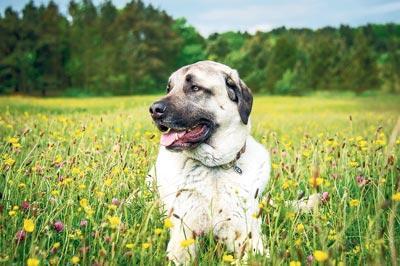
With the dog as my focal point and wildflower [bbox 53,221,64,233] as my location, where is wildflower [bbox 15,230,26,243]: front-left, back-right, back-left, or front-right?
back-right

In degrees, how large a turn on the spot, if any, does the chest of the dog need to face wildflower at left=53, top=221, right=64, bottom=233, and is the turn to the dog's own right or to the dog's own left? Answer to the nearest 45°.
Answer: approximately 45° to the dog's own right

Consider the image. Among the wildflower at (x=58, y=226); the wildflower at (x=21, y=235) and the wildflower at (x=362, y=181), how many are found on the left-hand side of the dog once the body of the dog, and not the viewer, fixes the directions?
1

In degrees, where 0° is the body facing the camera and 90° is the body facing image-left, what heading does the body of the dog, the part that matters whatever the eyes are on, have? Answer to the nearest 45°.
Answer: approximately 0°

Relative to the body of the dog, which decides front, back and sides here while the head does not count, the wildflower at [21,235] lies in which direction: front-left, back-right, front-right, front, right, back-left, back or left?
front-right

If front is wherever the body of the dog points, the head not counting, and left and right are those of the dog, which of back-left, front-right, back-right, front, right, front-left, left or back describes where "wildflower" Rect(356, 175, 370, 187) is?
left
